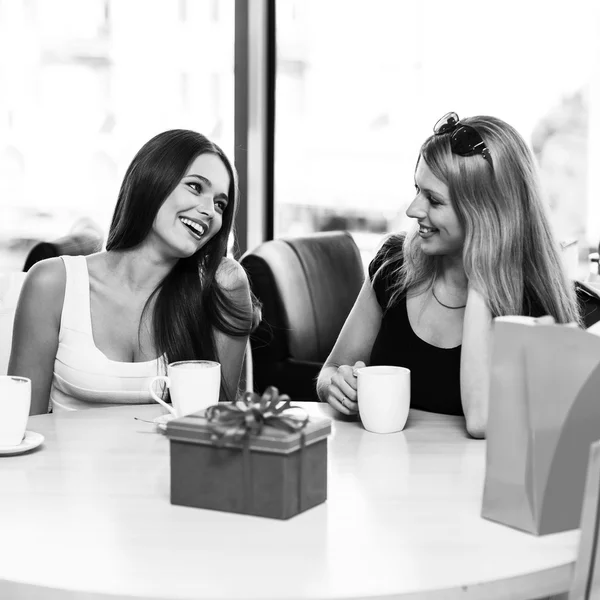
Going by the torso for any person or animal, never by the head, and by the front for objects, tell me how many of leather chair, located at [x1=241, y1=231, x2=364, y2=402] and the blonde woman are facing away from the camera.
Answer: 0

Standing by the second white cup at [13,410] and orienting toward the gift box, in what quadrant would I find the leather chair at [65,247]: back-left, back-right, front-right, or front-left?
back-left

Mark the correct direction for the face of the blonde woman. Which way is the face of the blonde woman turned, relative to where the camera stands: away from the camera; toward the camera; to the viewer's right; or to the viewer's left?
to the viewer's left

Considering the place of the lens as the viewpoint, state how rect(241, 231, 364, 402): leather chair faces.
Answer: facing the viewer and to the right of the viewer

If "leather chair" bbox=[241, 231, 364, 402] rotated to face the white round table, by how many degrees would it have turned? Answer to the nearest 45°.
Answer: approximately 45° to its right

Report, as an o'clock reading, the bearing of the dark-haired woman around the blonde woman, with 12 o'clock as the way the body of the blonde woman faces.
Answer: The dark-haired woman is roughly at 2 o'clock from the blonde woman.

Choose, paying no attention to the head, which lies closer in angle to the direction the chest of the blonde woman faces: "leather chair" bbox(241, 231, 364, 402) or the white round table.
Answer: the white round table

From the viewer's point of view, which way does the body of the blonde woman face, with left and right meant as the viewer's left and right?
facing the viewer and to the left of the viewer

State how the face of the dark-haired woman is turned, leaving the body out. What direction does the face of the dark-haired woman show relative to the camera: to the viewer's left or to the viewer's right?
to the viewer's right

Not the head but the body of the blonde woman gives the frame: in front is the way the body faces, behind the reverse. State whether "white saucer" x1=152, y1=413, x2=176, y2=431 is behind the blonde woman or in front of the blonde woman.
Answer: in front

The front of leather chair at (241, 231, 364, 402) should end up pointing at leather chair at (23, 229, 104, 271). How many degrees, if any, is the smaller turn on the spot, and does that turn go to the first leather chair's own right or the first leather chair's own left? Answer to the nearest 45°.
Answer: approximately 135° to the first leather chair's own right

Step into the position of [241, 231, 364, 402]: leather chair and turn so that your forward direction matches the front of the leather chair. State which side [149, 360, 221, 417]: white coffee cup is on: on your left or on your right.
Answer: on your right

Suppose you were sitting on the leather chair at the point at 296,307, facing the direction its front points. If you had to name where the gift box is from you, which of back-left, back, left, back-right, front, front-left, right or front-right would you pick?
front-right
